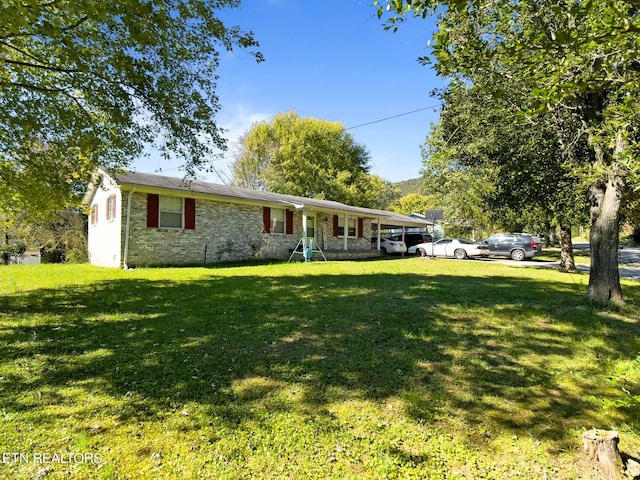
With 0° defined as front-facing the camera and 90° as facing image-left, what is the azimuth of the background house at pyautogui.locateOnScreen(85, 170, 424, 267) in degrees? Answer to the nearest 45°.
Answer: approximately 315°

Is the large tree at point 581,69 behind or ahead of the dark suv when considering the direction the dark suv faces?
behind

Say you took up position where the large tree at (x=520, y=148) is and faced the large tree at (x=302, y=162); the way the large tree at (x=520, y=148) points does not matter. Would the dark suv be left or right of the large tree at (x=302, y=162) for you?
right

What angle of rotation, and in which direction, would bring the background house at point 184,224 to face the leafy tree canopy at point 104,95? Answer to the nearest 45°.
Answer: approximately 45° to its right

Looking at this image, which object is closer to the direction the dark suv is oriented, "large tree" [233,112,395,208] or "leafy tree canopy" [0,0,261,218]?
the large tree

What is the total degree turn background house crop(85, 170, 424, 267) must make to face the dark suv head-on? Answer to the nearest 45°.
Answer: approximately 45° to its left

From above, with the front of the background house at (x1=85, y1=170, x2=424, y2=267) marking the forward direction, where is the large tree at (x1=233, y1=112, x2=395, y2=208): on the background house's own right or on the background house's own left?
on the background house's own left

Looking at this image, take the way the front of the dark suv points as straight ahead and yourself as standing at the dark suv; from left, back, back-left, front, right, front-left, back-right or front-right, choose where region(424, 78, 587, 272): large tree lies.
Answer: back-left
